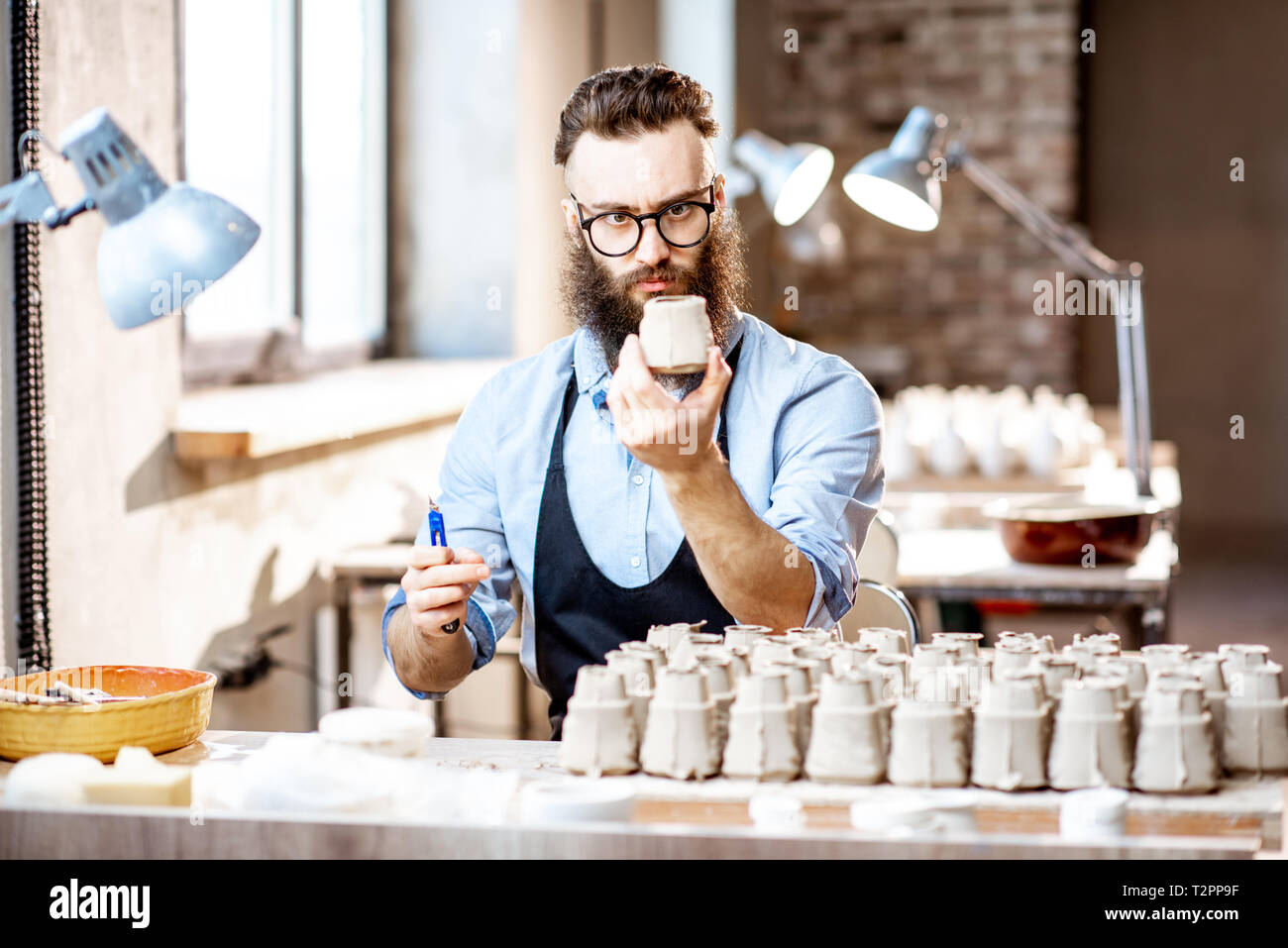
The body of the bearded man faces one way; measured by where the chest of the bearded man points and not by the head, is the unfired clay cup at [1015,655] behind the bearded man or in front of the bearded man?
in front

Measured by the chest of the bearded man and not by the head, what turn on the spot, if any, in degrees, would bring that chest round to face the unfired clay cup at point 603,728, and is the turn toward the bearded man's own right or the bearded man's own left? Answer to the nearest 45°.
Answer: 0° — they already face it

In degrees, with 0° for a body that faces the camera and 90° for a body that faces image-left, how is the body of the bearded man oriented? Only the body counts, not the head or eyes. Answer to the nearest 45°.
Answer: approximately 0°

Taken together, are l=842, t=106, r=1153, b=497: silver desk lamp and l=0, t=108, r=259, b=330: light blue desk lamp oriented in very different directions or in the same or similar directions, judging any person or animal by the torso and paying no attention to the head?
very different directions

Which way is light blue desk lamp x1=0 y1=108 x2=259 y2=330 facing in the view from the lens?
facing to the right of the viewer

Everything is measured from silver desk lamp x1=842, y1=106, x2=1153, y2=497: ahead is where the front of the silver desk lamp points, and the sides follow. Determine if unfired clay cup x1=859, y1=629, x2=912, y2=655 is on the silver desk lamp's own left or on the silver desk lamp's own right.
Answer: on the silver desk lamp's own left

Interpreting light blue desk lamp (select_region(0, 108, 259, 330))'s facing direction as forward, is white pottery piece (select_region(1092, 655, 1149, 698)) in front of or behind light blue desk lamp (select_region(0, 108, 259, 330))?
in front

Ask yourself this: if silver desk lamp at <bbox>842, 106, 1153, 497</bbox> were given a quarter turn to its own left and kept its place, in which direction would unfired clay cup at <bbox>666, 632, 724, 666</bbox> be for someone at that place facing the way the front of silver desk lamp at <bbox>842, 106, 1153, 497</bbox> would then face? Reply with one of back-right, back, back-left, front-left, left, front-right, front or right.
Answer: front-right

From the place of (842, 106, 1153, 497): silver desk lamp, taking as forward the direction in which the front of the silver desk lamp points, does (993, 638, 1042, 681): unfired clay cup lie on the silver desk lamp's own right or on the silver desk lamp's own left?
on the silver desk lamp's own left

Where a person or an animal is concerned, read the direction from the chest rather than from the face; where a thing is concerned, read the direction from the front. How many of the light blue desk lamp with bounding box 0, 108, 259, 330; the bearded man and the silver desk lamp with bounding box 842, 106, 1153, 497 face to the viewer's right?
1

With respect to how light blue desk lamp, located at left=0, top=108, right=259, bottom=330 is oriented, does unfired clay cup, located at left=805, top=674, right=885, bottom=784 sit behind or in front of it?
in front

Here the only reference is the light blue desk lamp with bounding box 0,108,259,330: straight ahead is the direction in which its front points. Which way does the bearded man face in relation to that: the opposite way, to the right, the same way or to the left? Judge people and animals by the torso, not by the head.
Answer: to the right
